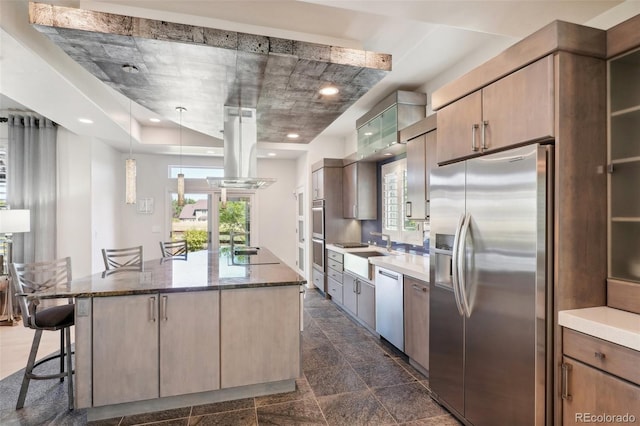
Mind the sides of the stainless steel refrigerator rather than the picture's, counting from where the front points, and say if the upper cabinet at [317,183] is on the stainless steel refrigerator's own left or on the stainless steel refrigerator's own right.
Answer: on the stainless steel refrigerator's own right

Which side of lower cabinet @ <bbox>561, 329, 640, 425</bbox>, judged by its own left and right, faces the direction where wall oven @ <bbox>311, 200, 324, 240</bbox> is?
right

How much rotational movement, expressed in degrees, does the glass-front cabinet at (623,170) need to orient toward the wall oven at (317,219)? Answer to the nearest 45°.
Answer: approximately 90° to its right

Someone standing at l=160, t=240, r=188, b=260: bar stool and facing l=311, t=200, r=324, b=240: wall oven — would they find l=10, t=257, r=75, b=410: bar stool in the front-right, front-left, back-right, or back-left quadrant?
back-right

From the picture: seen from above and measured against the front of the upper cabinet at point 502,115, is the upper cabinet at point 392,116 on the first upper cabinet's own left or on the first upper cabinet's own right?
on the first upper cabinet's own right

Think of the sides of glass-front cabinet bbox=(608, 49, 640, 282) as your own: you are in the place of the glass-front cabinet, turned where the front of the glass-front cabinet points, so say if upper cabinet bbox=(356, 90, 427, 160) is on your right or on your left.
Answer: on your right

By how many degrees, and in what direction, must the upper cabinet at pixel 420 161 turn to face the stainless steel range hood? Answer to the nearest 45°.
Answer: approximately 45° to its right

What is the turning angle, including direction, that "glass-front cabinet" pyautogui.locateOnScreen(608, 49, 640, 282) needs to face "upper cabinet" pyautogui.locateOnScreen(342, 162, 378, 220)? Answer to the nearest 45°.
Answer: approximately 90° to its right

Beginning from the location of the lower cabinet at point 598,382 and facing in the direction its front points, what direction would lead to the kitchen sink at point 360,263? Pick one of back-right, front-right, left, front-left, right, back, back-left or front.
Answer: right

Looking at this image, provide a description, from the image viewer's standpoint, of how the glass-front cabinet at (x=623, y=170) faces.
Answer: facing the viewer and to the left of the viewer

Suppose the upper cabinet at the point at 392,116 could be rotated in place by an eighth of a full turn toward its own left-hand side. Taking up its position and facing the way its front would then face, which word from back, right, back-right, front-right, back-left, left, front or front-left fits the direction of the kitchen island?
front-right

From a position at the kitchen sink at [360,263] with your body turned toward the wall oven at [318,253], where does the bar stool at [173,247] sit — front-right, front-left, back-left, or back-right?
front-left
